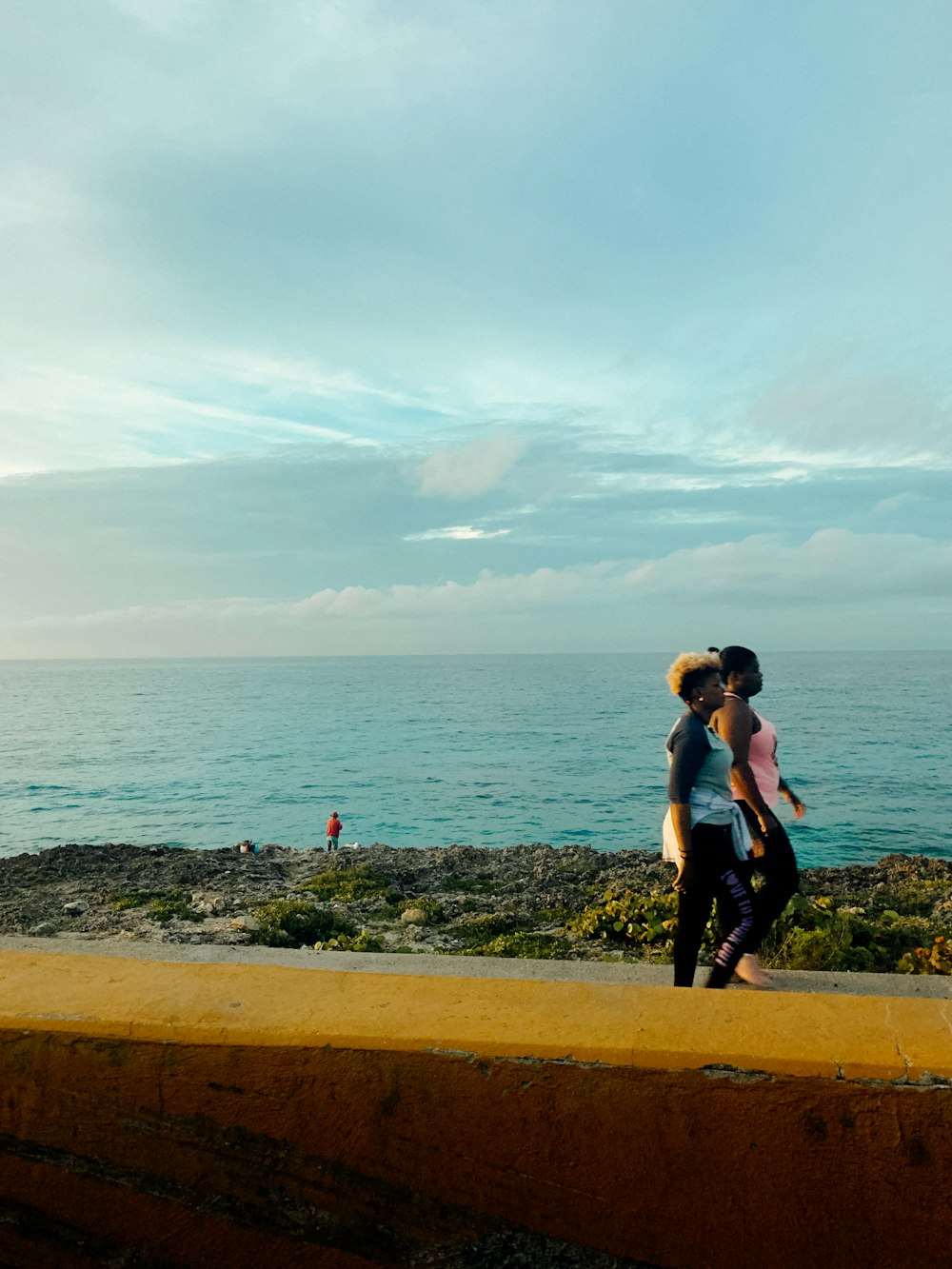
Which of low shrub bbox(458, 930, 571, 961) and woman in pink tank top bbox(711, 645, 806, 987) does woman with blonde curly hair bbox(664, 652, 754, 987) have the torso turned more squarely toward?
the woman in pink tank top

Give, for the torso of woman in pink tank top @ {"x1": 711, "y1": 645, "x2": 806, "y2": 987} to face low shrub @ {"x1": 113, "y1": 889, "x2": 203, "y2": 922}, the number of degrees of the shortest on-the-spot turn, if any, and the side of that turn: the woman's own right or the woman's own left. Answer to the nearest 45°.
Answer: approximately 135° to the woman's own left

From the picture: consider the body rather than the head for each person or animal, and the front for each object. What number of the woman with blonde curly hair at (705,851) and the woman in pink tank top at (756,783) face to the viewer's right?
2

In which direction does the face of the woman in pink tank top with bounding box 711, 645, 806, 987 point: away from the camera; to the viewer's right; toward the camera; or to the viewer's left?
to the viewer's right

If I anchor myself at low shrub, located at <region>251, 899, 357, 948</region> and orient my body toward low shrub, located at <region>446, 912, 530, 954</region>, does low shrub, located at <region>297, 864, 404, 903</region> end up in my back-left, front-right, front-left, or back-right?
front-left

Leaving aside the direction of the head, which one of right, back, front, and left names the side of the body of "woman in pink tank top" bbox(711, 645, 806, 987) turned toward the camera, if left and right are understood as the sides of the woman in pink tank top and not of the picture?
right

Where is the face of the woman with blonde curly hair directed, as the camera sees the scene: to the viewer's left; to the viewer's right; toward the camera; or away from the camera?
to the viewer's right

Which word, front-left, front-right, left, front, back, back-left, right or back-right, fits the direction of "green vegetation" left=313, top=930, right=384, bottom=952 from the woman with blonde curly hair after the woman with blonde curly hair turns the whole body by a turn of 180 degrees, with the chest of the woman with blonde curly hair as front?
front-right

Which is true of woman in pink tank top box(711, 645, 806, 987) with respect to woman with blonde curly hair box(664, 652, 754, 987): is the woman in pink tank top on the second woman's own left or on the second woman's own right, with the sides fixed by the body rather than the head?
on the second woman's own left

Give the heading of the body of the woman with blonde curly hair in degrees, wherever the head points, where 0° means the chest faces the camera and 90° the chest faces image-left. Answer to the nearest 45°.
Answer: approximately 270°

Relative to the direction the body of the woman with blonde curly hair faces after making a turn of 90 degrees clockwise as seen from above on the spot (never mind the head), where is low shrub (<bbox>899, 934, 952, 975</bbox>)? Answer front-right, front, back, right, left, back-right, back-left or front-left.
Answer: back-left

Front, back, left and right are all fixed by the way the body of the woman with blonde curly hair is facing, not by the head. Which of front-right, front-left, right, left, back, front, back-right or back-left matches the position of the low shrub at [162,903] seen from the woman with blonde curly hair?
back-left

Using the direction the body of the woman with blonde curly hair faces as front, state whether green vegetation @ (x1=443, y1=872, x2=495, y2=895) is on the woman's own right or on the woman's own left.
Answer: on the woman's own left

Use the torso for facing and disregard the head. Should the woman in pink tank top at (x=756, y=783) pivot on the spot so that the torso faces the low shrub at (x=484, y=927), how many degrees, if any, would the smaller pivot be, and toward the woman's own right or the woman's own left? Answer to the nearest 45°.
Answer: approximately 135° to the woman's own left

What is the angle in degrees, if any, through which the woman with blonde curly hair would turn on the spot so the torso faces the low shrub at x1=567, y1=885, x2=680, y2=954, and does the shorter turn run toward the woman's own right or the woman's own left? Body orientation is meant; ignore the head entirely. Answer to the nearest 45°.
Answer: approximately 90° to the woman's own left

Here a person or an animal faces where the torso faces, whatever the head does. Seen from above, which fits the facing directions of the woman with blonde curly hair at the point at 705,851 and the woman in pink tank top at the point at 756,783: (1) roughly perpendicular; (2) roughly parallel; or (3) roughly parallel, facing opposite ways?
roughly parallel
